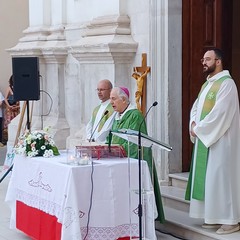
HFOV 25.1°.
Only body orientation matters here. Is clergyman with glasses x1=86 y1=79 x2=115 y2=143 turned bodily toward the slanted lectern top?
no

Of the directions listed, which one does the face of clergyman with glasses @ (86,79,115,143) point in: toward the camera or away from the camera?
toward the camera

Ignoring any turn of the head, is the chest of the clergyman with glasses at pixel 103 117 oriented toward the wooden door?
no

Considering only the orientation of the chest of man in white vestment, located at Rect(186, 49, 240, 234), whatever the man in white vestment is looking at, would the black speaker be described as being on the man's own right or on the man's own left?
on the man's own right

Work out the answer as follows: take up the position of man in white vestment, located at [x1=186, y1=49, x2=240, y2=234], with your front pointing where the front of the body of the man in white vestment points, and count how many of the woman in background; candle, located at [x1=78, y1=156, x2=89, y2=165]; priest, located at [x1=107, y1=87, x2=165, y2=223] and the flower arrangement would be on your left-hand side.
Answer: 0

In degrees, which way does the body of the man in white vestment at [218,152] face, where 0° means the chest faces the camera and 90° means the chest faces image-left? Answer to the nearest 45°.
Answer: approximately 45°

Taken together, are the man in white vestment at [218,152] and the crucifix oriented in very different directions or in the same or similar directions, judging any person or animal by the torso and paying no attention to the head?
same or similar directions

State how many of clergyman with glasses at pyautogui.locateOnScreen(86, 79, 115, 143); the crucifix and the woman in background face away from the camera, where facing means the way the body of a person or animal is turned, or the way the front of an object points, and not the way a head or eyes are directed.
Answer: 0

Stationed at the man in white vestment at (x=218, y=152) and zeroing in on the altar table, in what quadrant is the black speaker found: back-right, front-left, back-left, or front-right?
front-right

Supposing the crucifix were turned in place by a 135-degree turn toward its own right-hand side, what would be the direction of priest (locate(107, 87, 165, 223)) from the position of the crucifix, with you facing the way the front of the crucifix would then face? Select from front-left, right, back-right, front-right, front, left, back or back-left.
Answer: back

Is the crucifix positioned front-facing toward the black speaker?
no

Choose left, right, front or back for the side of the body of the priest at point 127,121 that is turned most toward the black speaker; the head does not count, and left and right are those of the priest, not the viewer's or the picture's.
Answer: right

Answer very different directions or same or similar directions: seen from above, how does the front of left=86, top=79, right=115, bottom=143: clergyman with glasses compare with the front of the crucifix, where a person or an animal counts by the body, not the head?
same or similar directions

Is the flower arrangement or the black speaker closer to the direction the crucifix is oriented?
the flower arrangement

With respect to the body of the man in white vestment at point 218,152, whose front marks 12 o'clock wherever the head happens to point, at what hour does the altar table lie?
The altar table is roughly at 1 o'clock from the man in white vestment.

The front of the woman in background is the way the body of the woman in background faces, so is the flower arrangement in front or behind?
in front

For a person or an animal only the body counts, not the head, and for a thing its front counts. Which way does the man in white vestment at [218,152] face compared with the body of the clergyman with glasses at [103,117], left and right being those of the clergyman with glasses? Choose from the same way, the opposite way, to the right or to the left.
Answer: the same way

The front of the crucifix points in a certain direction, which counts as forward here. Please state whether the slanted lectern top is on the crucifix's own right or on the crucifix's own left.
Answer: on the crucifix's own left

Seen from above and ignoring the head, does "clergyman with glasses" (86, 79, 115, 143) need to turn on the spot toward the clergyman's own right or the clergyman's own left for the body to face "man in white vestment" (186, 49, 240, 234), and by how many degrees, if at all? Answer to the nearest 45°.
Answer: approximately 90° to the clergyman's own left
